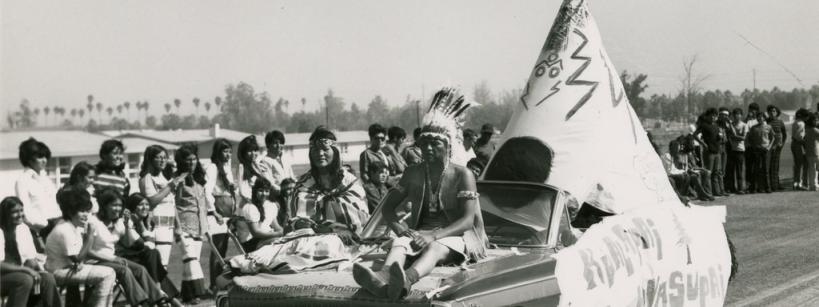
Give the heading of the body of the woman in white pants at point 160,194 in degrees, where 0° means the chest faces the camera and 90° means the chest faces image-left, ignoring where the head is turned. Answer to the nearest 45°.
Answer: approximately 315°

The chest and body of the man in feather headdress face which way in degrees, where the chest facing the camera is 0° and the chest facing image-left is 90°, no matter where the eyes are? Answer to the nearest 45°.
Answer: approximately 45°

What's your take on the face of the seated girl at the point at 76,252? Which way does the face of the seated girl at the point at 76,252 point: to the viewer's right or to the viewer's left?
to the viewer's right

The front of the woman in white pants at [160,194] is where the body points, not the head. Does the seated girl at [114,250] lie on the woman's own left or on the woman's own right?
on the woman's own right

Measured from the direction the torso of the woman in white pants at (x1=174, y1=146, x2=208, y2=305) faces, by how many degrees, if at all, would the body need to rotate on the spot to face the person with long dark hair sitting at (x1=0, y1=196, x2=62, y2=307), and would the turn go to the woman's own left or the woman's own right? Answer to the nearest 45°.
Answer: approximately 90° to the woman's own right
